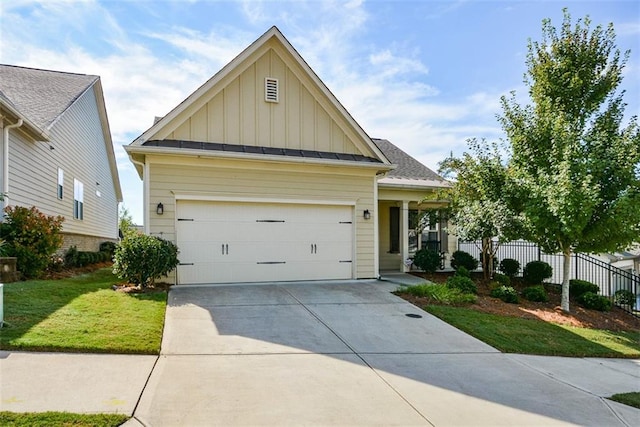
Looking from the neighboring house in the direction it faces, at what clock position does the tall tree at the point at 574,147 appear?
The tall tree is roughly at 9 o'clock from the neighboring house.

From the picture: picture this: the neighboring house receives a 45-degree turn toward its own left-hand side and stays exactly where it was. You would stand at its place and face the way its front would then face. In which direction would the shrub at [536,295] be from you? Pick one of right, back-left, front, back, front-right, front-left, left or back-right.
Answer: front-left

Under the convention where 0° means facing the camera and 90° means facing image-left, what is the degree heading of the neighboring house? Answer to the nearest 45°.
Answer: approximately 45°

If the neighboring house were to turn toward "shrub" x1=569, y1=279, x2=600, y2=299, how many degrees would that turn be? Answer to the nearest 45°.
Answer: approximately 90° to its left

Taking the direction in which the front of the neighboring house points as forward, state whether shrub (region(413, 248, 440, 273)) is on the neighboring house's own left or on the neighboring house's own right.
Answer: on the neighboring house's own left

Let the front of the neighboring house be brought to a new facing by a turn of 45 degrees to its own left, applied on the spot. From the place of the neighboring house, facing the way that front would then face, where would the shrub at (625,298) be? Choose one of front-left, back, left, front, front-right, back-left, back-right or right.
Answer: front-left

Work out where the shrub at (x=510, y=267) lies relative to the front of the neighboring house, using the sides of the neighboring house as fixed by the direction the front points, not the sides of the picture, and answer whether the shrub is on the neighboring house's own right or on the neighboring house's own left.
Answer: on the neighboring house's own left

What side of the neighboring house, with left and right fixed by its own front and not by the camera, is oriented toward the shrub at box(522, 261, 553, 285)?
left
